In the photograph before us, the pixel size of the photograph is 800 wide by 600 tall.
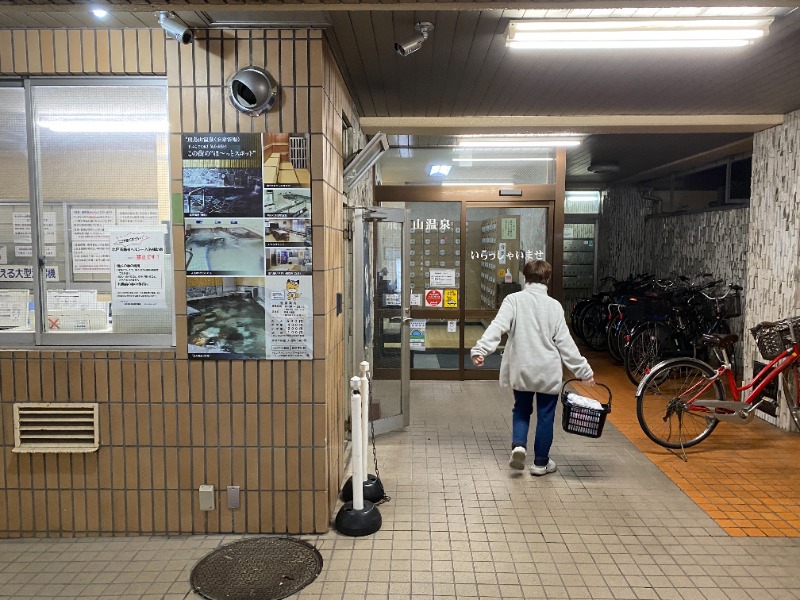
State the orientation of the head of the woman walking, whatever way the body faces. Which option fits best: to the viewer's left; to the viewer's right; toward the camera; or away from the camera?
away from the camera

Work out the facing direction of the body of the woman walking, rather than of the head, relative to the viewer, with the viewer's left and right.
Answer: facing away from the viewer

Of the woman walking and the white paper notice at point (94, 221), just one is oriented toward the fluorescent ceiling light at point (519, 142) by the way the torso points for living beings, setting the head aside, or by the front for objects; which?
the woman walking

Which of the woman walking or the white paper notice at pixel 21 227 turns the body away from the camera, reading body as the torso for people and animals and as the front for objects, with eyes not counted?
the woman walking

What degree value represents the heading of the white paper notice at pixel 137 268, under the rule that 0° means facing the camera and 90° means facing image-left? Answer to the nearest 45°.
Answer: approximately 0°

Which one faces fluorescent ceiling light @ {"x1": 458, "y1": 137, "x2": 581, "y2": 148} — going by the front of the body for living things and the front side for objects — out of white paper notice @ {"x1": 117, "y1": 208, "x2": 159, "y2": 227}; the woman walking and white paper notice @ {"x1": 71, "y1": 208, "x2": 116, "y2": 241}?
the woman walking
